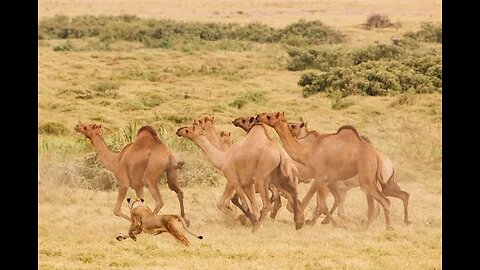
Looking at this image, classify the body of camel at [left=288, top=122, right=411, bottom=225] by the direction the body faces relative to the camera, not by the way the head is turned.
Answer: to the viewer's left

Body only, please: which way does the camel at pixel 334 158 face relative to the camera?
to the viewer's left

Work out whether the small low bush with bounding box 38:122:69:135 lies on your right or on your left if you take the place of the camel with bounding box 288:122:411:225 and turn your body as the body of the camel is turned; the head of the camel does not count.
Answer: on your right

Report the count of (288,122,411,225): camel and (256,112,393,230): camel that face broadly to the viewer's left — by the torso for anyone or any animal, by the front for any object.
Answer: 2

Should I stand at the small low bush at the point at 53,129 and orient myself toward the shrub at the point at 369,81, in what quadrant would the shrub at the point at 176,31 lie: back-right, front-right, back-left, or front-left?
front-left

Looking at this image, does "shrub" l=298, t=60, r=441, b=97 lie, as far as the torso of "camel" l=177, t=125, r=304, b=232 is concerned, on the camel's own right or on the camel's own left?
on the camel's own right

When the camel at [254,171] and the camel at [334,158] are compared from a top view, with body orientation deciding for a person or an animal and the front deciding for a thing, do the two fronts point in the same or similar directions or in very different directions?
same or similar directions

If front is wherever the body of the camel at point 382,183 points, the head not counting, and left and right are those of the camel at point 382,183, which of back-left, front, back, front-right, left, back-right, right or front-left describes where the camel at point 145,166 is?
front

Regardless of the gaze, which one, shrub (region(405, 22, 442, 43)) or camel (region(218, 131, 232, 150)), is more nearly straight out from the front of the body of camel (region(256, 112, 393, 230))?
the camel

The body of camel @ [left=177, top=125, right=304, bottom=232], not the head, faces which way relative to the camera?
to the viewer's left

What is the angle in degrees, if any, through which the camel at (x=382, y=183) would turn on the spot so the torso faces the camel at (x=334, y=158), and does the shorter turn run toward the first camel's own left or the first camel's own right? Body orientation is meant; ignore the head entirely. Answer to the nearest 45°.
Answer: approximately 45° to the first camel's own left

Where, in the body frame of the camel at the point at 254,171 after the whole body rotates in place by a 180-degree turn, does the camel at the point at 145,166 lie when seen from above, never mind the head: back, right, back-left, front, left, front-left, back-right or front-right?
back

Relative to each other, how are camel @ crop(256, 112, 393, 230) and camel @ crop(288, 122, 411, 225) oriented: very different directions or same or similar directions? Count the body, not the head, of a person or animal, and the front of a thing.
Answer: same or similar directions

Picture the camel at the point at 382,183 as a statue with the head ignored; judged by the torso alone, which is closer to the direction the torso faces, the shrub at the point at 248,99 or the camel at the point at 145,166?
the camel

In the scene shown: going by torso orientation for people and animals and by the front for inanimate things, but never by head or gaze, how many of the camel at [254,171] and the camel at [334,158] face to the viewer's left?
2

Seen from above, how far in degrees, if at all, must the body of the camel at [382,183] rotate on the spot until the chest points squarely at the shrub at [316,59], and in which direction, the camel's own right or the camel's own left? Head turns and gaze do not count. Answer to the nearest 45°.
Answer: approximately 90° to the camel's own right
